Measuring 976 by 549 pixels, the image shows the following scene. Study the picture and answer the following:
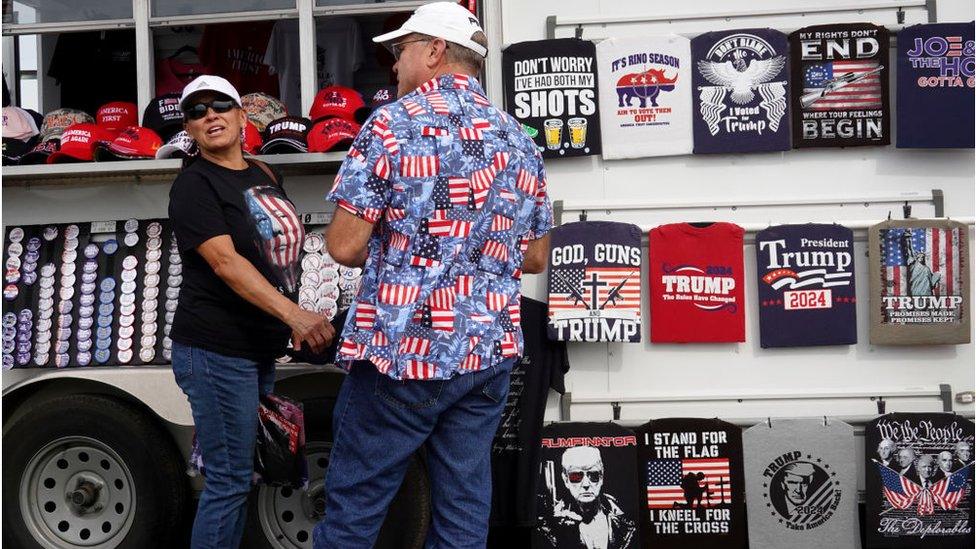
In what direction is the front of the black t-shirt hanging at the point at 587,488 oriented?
toward the camera

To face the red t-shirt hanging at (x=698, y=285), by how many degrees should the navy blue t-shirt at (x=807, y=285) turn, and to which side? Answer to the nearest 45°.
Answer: approximately 90° to its right

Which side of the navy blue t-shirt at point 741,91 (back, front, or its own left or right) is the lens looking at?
front

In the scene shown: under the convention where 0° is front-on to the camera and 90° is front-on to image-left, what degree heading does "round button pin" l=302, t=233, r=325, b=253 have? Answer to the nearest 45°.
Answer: approximately 0°

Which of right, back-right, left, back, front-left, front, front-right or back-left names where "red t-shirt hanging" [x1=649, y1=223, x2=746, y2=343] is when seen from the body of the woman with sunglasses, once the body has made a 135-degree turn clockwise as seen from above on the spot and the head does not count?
back

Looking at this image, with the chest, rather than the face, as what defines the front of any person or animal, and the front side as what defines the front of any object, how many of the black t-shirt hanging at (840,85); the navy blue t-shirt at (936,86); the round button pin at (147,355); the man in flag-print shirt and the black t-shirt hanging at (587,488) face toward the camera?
4

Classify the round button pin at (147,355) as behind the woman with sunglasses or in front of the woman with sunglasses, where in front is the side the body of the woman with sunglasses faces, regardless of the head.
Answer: behind

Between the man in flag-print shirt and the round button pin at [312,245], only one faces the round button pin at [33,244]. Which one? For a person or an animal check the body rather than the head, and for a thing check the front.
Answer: the man in flag-print shirt

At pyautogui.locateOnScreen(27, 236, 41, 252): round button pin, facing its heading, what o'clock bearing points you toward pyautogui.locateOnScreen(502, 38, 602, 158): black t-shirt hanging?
The black t-shirt hanging is roughly at 10 o'clock from the round button pin.

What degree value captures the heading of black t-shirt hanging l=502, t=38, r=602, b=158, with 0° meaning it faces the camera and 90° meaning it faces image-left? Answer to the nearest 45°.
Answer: approximately 0°

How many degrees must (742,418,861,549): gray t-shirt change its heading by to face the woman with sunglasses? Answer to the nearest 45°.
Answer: approximately 45° to its right
